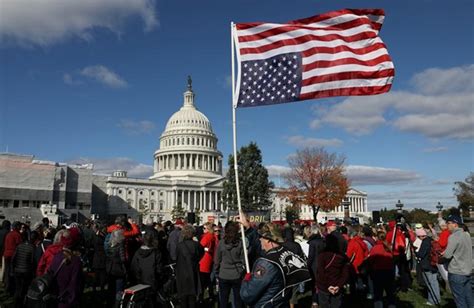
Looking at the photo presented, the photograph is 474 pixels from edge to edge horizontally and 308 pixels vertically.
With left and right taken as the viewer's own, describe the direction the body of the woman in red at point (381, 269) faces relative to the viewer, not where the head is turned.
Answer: facing away from the viewer

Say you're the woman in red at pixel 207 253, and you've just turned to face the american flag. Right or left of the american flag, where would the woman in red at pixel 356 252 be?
left

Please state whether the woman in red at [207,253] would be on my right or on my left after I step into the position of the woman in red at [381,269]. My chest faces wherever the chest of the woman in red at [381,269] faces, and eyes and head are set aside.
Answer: on my left
